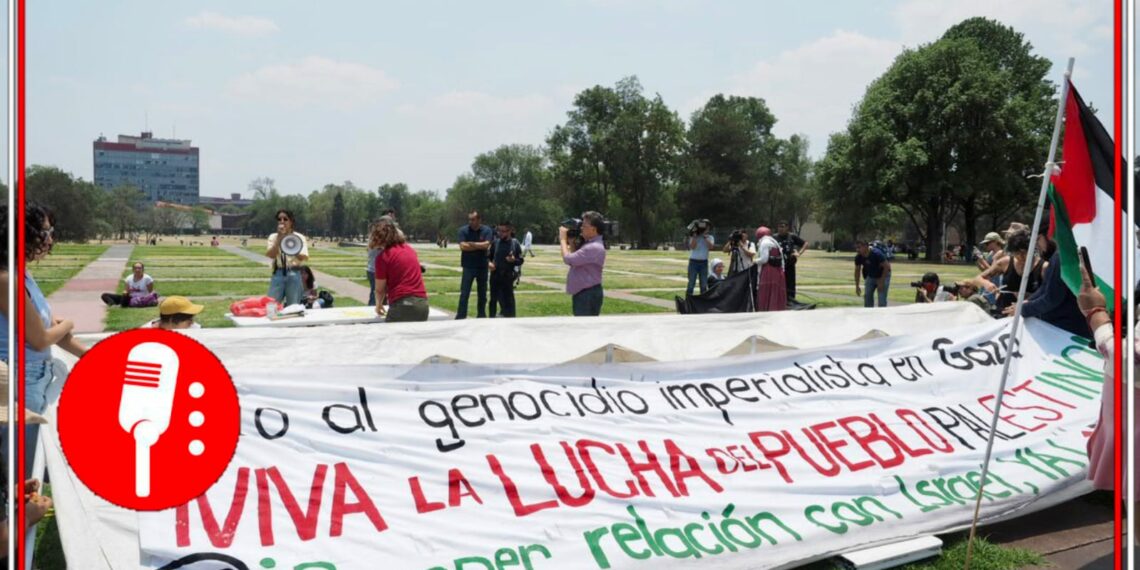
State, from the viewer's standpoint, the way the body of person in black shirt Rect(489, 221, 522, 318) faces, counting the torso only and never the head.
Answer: toward the camera

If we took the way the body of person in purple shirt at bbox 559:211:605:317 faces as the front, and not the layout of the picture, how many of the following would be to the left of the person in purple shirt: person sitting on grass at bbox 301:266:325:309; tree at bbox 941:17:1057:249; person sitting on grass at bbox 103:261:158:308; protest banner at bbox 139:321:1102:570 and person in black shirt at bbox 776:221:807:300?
1

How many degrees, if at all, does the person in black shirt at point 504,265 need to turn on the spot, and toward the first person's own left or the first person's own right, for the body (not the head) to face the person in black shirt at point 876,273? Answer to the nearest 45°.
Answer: approximately 90° to the first person's own left

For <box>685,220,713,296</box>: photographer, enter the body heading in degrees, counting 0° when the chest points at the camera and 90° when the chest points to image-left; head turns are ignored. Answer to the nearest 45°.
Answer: approximately 0°

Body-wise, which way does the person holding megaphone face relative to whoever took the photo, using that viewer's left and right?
facing the viewer

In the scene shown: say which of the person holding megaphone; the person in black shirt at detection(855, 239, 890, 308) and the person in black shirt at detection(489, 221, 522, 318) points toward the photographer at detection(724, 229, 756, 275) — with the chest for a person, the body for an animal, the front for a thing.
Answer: the person in black shirt at detection(855, 239, 890, 308)

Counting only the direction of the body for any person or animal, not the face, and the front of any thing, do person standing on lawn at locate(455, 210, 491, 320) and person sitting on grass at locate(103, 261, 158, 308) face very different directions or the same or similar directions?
same or similar directions

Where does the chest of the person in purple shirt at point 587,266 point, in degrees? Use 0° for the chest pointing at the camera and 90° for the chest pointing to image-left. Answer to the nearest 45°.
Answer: approximately 90°

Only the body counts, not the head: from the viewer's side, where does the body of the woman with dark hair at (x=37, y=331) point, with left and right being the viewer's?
facing to the right of the viewer

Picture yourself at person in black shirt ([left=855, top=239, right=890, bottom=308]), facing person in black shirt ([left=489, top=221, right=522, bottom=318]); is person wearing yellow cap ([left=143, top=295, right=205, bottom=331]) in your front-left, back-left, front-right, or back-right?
front-left

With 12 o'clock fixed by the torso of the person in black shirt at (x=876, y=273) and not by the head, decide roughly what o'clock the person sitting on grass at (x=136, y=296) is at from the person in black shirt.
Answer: The person sitting on grass is roughly at 1 o'clock from the person in black shirt.

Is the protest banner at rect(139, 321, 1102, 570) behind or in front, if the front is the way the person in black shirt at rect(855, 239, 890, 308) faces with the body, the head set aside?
in front

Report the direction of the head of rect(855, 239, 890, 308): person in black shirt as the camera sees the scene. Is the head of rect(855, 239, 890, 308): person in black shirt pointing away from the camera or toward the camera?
toward the camera
